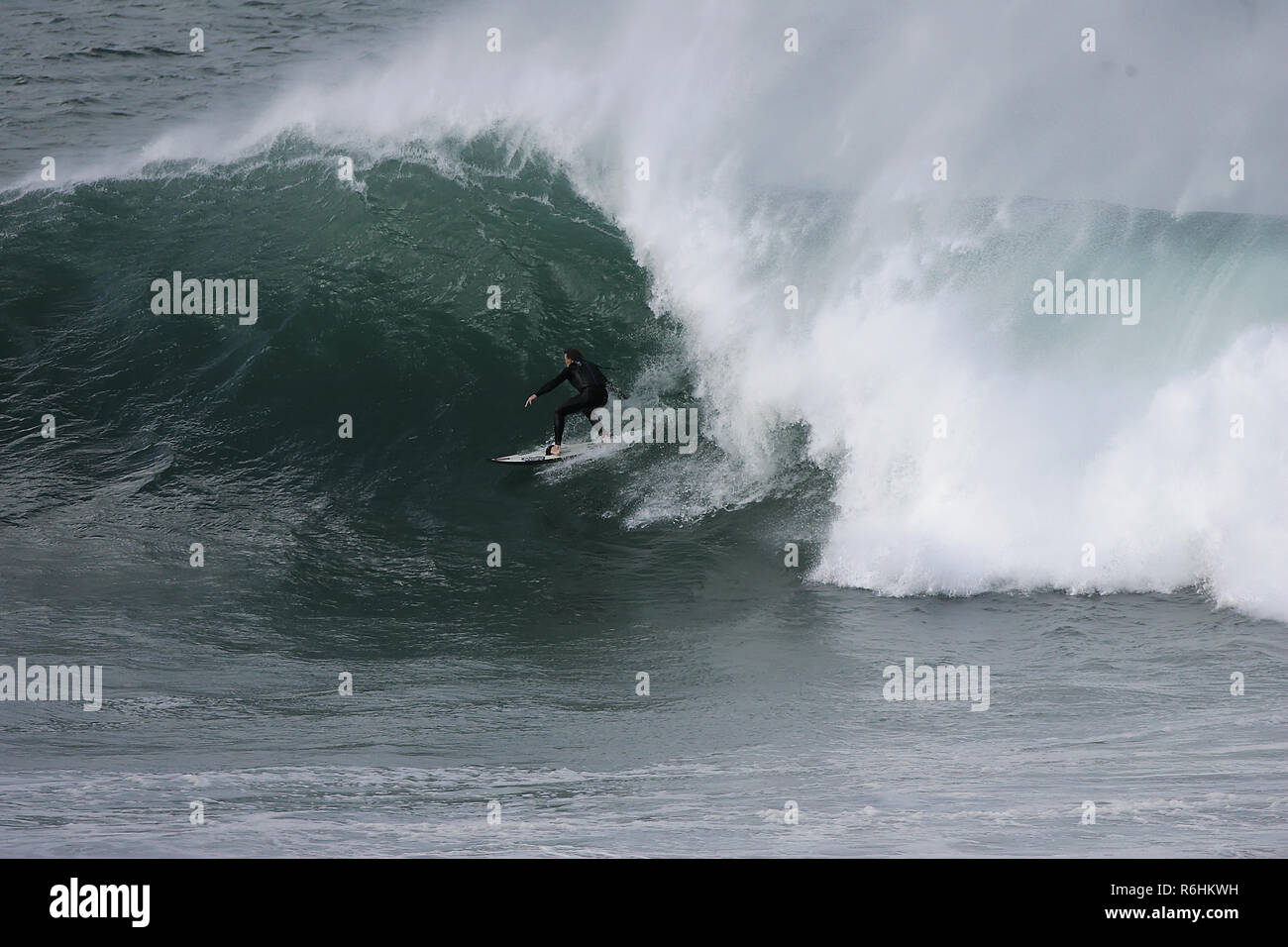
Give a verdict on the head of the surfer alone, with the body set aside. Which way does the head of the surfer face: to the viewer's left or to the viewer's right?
to the viewer's left

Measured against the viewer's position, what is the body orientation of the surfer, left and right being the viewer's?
facing to the left of the viewer
